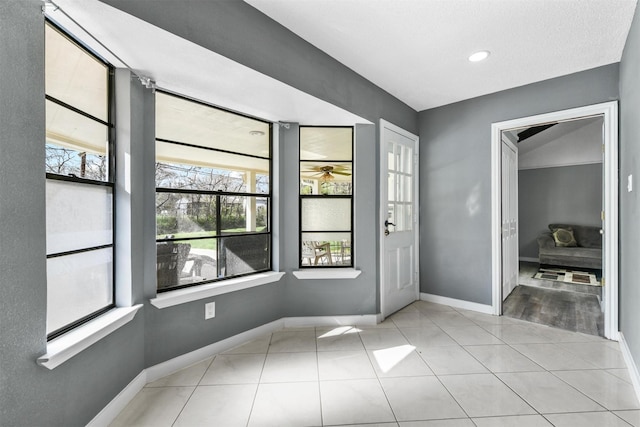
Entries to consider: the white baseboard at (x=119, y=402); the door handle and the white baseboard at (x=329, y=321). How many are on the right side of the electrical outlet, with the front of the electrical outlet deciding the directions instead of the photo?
1

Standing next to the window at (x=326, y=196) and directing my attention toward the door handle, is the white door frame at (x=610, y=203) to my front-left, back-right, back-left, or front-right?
front-right

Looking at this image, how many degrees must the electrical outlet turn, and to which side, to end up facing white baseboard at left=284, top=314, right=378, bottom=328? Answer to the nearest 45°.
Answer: approximately 45° to its left

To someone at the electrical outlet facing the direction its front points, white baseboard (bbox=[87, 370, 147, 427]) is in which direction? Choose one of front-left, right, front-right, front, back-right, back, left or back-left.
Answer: right

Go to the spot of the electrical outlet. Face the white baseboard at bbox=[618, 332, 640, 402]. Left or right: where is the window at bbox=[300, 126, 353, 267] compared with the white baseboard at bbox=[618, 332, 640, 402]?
left

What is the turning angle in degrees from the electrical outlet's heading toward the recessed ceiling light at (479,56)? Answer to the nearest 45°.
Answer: approximately 45° to its left

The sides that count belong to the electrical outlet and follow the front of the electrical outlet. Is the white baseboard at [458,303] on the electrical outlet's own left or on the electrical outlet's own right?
on the electrical outlet's own left

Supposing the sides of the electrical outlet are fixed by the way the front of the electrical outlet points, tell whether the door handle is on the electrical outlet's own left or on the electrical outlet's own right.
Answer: on the electrical outlet's own left
